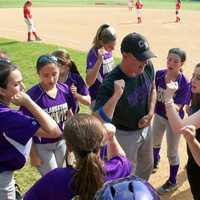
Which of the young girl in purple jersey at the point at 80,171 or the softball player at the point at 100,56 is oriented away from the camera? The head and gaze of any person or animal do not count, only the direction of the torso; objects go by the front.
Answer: the young girl in purple jersey

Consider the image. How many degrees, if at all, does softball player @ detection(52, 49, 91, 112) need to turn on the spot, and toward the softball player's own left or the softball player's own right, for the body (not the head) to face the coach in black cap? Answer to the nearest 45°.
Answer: approximately 90° to the softball player's own left

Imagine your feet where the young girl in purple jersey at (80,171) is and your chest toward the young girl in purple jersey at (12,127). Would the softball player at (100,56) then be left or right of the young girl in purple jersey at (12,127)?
right

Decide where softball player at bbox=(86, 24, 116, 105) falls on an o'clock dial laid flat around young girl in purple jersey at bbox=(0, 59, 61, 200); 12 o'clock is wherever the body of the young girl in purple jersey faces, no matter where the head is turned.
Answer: The softball player is roughly at 10 o'clock from the young girl in purple jersey.

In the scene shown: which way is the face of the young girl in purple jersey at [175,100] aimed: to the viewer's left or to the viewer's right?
to the viewer's left

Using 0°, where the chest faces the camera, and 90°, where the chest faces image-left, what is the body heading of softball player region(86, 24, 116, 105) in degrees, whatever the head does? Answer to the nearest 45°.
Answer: approximately 315°

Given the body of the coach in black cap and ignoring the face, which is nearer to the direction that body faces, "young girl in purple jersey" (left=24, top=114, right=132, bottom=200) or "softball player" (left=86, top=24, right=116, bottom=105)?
the young girl in purple jersey

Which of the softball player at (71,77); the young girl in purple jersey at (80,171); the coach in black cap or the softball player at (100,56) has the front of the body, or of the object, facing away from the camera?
the young girl in purple jersey

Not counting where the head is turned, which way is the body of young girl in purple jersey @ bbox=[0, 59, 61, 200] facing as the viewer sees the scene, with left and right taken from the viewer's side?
facing to the right of the viewer

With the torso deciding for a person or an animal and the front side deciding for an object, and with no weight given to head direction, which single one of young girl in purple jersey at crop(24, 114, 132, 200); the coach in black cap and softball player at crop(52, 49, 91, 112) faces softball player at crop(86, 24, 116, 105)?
the young girl in purple jersey

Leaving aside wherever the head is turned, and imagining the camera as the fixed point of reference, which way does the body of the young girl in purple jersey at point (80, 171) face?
away from the camera

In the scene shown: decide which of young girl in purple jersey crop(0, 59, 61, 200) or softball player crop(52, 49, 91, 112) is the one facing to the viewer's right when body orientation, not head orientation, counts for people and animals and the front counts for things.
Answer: the young girl in purple jersey

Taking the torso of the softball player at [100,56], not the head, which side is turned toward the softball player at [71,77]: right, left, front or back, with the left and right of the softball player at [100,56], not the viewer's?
right

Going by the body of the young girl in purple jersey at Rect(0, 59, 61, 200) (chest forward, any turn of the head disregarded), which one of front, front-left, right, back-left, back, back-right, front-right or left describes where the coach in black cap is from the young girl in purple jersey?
front-left
